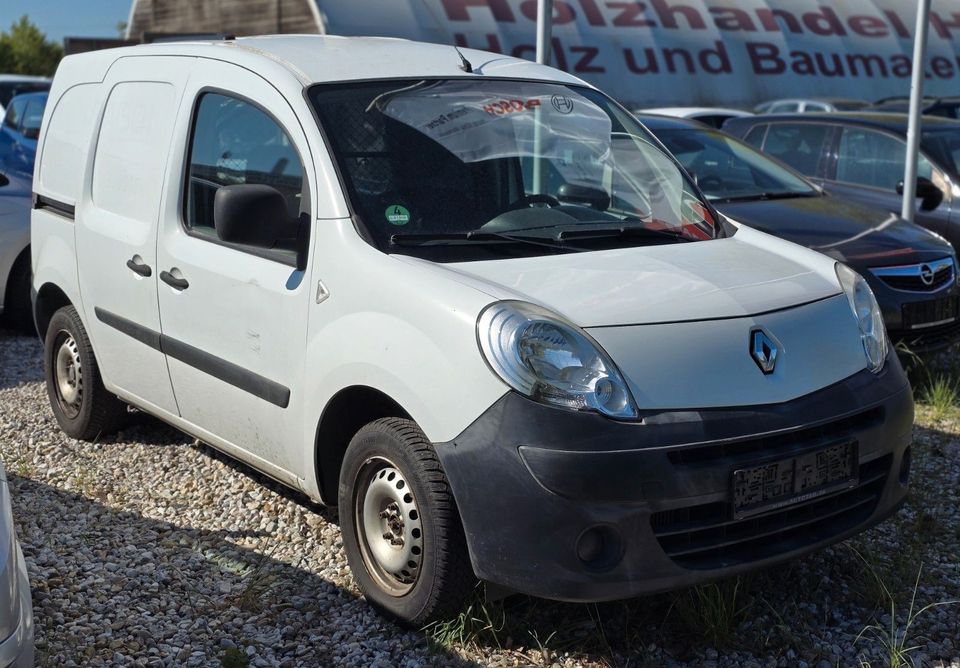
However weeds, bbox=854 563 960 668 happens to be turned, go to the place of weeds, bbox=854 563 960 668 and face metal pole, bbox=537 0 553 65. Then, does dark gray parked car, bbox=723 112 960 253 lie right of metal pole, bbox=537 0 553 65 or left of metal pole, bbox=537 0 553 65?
right

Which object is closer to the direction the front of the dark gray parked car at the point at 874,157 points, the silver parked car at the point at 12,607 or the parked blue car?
the silver parked car

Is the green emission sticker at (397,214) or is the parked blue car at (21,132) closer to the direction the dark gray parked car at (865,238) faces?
the green emission sticker

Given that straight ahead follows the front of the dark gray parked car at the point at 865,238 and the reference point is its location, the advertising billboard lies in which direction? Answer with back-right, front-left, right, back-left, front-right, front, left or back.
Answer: back-left

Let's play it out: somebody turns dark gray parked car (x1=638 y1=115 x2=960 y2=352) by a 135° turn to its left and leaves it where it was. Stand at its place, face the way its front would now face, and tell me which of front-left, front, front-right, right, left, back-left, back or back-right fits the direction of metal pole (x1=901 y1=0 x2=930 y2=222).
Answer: front

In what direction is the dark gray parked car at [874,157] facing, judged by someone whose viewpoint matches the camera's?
facing the viewer and to the right of the viewer

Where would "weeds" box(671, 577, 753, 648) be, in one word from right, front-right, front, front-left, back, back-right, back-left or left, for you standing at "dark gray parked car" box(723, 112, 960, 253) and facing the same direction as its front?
front-right

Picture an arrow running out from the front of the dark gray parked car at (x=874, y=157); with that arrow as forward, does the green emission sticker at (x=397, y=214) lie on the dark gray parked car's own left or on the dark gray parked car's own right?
on the dark gray parked car's own right

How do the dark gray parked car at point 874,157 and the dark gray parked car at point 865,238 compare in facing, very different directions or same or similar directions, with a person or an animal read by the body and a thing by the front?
same or similar directions

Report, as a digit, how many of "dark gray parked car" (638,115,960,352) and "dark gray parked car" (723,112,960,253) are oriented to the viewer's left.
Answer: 0

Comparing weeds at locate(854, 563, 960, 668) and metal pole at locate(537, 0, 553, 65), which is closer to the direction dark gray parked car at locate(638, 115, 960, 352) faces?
the weeds
